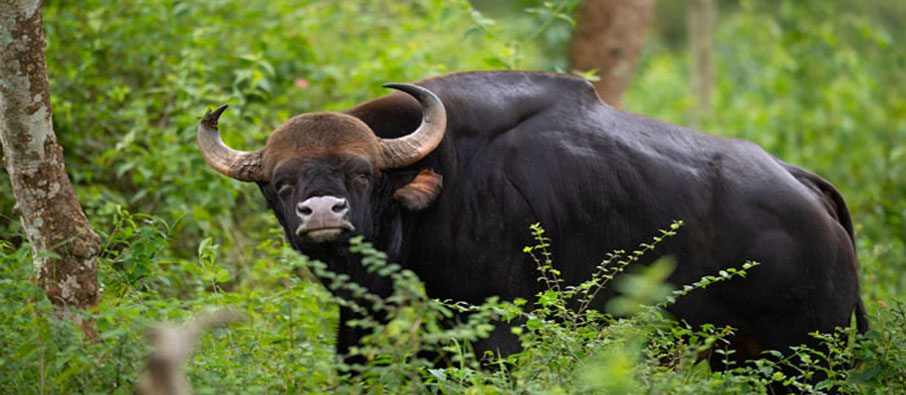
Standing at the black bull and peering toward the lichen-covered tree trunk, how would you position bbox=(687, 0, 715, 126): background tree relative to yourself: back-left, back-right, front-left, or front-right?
back-right

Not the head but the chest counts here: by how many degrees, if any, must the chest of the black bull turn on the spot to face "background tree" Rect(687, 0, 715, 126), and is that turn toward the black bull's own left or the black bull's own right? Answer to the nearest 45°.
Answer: approximately 90° to the black bull's own right

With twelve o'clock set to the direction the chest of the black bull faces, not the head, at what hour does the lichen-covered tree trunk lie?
The lichen-covered tree trunk is roughly at 1 o'clock from the black bull.

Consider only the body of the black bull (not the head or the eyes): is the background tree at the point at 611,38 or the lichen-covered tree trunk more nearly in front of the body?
the lichen-covered tree trunk

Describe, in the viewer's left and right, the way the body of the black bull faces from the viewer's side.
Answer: facing to the left of the viewer

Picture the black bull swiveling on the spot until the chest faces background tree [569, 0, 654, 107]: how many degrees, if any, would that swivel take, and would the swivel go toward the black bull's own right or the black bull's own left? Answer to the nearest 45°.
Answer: approximately 90° to the black bull's own right
